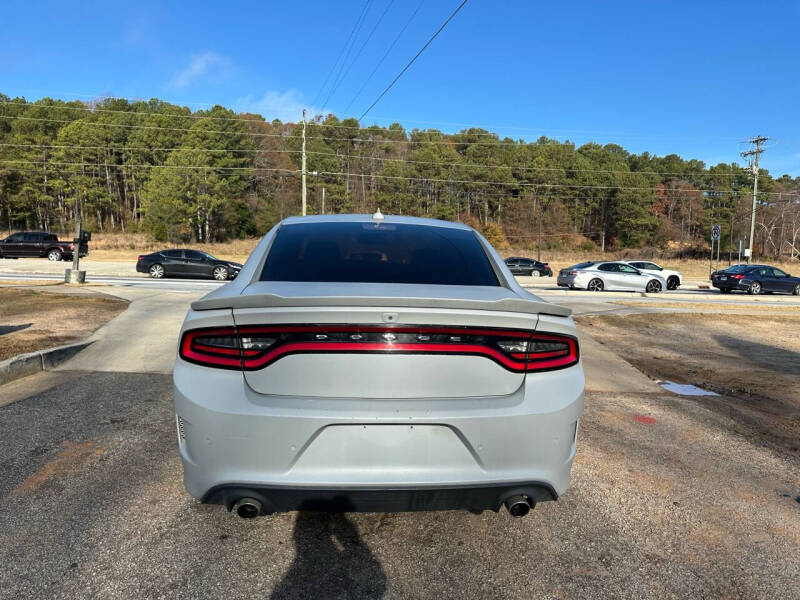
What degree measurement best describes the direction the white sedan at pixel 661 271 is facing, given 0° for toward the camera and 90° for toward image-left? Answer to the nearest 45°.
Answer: approximately 270°

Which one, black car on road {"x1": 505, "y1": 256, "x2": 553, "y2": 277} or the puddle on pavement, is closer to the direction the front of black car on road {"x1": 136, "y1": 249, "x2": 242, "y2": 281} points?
the black car on road

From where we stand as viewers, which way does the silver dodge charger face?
facing away from the viewer

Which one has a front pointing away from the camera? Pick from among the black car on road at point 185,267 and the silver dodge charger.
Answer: the silver dodge charger

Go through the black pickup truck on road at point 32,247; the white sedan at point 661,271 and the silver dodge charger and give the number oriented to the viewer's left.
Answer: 1

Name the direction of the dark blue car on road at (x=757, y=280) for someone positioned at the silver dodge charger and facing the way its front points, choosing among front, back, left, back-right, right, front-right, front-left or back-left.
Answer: front-right

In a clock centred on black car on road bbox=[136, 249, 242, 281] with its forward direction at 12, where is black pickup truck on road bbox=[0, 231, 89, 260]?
black pickup truck on road bbox=[0, 231, 89, 260] is roughly at 8 o'clock from black car on road bbox=[136, 249, 242, 281].

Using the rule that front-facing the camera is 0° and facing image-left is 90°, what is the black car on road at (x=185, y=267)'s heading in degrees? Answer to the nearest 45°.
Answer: approximately 270°

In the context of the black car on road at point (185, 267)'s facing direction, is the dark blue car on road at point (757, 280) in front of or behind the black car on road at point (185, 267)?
in front

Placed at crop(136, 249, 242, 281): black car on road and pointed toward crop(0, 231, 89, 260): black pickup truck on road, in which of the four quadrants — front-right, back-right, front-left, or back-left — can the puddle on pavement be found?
back-left
